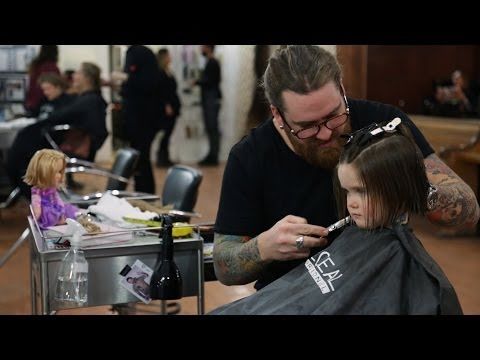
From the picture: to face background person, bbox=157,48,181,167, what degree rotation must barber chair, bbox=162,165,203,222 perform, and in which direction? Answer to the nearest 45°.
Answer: approximately 45° to its right

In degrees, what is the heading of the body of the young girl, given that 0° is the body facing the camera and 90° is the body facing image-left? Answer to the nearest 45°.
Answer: approximately 45°

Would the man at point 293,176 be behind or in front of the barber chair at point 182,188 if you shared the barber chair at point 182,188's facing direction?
behind

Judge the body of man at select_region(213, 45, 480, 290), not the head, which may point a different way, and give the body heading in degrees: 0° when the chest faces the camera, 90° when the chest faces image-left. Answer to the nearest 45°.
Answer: approximately 315°

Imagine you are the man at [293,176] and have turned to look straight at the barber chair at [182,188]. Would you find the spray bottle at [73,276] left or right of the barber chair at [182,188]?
left

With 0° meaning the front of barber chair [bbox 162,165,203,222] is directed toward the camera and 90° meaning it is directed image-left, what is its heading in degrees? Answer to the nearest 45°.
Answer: approximately 135°

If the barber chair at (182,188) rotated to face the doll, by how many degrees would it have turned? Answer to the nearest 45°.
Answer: approximately 90° to its left
